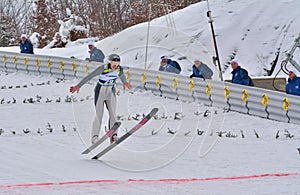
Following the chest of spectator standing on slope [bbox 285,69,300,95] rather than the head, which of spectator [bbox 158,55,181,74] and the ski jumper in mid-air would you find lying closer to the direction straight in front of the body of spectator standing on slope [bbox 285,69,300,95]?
the ski jumper in mid-air

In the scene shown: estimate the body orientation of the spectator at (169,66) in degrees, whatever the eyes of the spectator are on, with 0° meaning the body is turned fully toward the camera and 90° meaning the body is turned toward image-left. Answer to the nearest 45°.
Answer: approximately 45°

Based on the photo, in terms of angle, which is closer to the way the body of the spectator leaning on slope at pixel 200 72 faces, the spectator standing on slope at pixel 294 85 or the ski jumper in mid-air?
the ski jumper in mid-air

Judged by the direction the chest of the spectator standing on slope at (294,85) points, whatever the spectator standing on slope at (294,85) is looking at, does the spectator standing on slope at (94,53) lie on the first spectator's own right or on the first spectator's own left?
on the first spectator's own right

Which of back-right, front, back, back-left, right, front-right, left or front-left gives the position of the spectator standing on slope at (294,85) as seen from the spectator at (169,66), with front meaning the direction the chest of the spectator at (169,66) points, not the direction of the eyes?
left

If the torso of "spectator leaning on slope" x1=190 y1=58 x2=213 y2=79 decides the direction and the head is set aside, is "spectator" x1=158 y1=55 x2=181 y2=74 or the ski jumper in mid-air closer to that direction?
the ski jumper in mid-air

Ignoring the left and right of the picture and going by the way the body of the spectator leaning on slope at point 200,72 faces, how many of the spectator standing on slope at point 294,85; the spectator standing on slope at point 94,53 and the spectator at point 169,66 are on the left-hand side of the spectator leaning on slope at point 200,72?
1

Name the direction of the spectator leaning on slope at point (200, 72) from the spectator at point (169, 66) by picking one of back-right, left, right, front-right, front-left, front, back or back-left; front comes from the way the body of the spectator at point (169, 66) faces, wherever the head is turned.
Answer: left

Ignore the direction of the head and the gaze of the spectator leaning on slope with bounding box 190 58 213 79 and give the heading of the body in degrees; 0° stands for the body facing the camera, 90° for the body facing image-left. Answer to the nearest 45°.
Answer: approximately 45°
